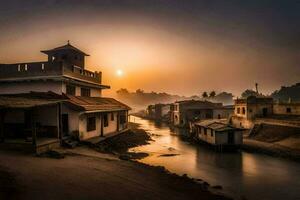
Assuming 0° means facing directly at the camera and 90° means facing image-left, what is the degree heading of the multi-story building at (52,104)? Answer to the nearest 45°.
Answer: approximately 315°

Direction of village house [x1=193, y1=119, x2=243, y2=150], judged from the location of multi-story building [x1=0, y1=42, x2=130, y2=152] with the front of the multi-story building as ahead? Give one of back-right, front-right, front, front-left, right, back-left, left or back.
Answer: front-left

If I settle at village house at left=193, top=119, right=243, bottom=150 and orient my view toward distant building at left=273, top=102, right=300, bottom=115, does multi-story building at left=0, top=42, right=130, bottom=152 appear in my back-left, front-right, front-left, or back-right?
back-left

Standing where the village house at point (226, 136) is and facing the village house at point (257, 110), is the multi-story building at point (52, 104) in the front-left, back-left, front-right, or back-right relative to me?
back-left

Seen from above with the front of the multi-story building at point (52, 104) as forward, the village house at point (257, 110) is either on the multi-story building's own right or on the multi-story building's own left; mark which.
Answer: on the multi-story building's own left
